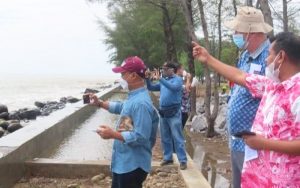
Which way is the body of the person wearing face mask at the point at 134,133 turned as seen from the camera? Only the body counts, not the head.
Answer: to the viewer's left

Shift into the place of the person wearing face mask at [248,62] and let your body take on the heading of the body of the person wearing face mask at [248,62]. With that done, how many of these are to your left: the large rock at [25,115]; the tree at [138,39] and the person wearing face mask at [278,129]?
1

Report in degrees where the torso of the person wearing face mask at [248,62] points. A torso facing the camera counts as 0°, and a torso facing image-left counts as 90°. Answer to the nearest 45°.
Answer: approximately 90°

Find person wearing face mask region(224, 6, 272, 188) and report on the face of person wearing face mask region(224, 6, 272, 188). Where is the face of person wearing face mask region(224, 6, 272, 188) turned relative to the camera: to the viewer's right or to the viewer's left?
to the viewer's left

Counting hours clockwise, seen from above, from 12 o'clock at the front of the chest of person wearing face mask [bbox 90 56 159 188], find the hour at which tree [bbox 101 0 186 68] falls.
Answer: The tree is roughly at 3 o'clock from the person wearing face mask.

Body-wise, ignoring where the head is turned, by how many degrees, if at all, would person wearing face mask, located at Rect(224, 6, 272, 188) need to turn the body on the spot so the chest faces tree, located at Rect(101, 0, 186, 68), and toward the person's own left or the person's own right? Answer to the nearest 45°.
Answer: approximately 90° to the person's own right

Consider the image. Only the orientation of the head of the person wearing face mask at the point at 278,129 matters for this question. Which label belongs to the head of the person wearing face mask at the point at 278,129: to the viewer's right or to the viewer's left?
to the viewer's left

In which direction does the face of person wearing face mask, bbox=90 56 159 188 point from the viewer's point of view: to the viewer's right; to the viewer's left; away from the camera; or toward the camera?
to the viewer's left

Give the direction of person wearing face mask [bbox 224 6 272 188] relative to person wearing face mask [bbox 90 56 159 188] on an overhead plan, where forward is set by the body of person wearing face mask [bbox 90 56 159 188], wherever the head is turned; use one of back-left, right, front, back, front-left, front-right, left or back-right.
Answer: back
